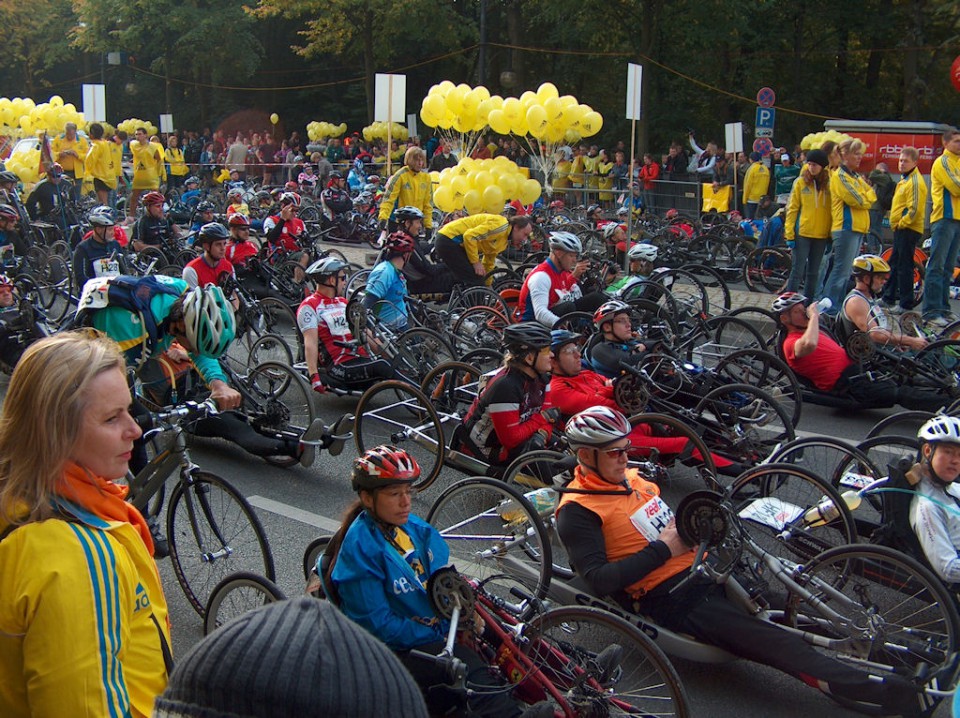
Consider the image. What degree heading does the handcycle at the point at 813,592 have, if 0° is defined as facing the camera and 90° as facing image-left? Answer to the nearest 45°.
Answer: approximately 315°

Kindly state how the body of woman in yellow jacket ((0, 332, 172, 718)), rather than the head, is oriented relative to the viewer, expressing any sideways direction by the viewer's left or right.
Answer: facing to the right of the viewer

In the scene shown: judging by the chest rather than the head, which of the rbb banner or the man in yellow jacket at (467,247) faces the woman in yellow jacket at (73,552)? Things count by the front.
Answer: the rbb banner

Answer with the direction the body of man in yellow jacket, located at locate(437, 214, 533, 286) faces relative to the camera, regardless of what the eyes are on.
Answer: to the viewer's right

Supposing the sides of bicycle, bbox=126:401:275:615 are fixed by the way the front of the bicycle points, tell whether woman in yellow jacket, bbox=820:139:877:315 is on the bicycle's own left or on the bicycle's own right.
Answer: on the bicycle's own left

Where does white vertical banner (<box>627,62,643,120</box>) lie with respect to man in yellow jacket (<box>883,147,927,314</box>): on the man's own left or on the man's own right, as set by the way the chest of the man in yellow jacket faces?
on the man's own right

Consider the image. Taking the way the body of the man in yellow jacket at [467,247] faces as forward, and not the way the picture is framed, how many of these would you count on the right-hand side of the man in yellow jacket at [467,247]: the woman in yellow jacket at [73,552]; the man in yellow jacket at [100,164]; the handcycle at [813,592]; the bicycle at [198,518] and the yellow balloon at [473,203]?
3

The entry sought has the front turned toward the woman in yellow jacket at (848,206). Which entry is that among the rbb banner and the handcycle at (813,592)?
the rbb banner

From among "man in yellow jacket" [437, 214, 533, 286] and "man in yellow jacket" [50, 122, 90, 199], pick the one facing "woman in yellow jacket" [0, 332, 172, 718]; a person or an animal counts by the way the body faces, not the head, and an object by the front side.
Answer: "man in yellow jacket" [50, 122, 90, 199]

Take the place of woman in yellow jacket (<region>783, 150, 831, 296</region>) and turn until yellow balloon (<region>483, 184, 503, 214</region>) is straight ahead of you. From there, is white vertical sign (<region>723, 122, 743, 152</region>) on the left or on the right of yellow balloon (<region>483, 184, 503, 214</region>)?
right
